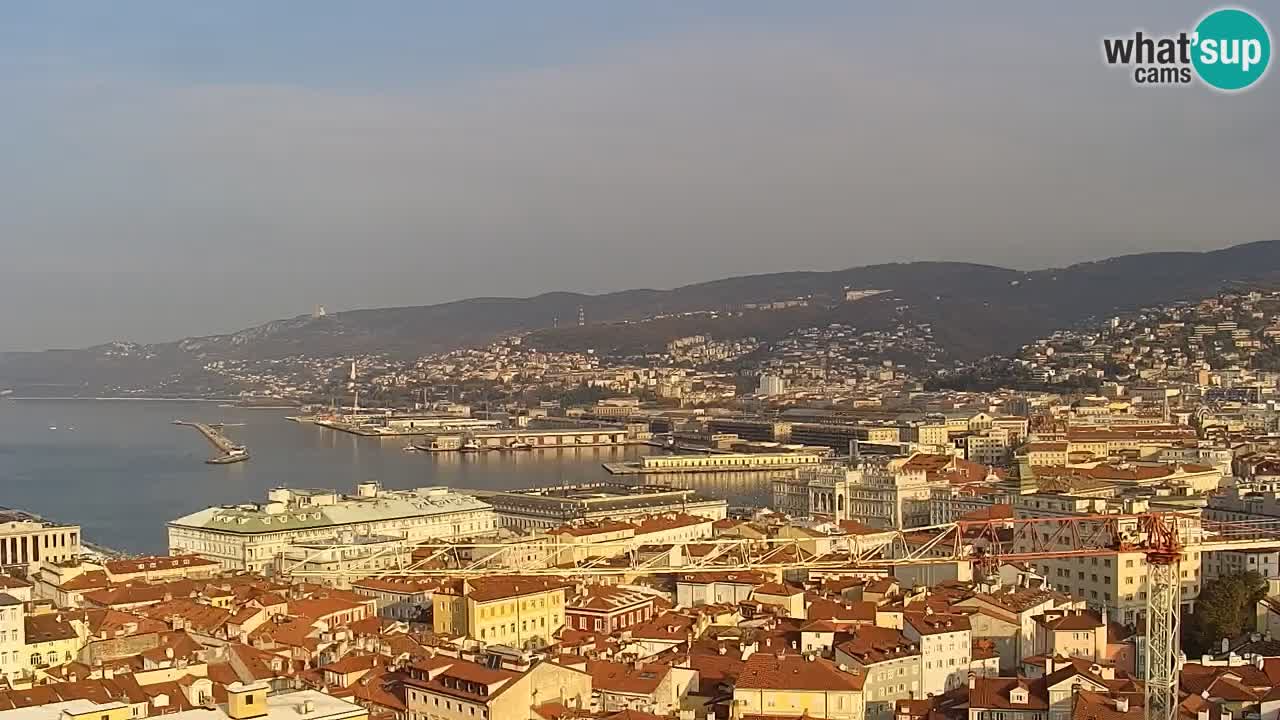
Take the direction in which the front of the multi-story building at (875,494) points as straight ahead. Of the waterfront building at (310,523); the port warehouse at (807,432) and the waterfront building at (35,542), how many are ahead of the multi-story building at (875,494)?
2

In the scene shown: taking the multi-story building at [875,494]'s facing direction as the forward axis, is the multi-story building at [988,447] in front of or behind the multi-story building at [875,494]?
behind

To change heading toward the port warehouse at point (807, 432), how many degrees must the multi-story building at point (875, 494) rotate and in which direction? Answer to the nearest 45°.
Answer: approximately 135° to its right

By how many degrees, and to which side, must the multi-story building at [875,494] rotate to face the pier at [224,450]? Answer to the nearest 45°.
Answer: approximately 90° to its right

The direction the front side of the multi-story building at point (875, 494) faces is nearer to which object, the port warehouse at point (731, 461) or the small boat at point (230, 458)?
the small boat

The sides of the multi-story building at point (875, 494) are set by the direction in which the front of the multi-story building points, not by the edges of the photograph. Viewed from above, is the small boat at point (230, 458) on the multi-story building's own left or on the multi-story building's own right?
on the multi-story building's own right

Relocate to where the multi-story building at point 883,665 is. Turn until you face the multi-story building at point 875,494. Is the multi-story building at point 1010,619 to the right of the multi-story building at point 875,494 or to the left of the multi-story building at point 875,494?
right

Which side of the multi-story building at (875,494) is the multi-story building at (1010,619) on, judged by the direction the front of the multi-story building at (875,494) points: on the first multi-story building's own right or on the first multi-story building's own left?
on the first multi-story building's own left

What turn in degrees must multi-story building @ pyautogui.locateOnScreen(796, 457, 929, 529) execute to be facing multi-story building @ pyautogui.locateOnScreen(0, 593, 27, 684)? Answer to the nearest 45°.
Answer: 0° — it already faces it

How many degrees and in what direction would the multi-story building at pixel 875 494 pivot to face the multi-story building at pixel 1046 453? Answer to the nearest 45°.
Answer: approximately 180°

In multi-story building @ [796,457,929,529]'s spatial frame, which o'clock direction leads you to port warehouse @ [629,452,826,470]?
The port warehouse is roughly at 4 o'clock from the multi-story building.

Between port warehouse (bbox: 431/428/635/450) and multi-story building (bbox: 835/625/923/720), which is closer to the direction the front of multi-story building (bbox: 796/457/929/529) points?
the multi-story building

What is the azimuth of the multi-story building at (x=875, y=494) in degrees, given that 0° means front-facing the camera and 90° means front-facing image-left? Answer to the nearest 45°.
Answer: approximately 45°

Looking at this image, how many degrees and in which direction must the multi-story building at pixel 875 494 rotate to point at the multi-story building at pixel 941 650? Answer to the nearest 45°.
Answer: approximately 45° to its left
